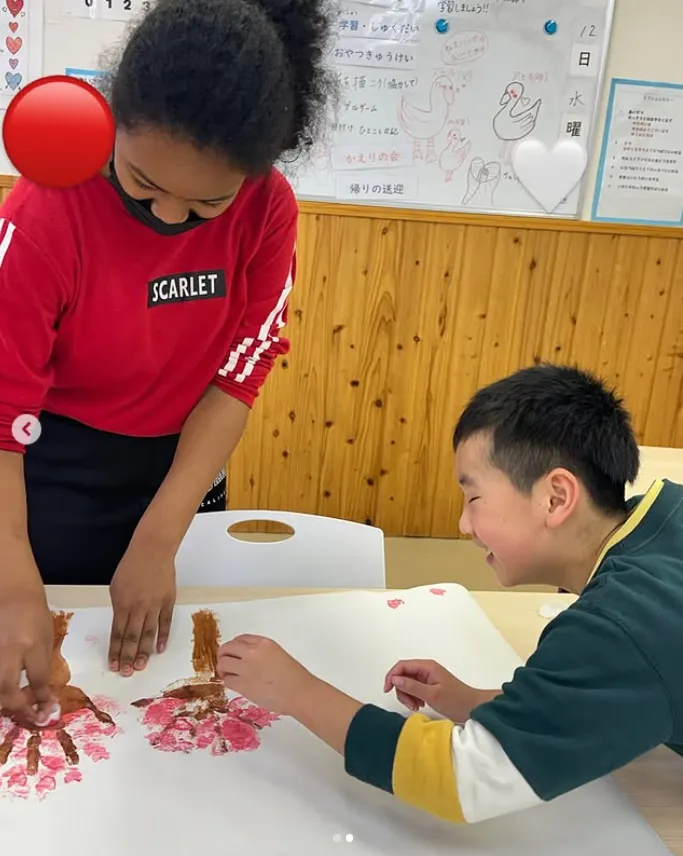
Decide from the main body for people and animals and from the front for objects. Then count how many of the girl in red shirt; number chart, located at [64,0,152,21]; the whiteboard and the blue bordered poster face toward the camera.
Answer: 4

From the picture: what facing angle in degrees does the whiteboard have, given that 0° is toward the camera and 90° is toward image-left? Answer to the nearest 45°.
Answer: approximately 0°

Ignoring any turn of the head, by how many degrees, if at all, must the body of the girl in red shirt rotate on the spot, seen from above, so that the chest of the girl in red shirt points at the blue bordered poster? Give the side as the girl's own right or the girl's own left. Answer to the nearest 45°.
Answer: approximately 135° to the girl's own left

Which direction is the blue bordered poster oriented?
toward the camera

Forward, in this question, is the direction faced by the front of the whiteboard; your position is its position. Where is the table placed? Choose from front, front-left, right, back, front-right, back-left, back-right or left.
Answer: front

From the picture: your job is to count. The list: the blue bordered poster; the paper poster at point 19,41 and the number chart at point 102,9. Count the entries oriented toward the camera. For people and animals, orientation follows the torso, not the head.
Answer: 3

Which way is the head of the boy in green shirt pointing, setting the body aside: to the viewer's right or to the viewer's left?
to the viewer's left

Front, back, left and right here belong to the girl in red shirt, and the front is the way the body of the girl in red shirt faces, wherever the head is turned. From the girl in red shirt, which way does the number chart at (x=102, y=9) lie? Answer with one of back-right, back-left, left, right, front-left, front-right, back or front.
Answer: back

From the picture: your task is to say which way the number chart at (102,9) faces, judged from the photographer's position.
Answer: facing the viewer

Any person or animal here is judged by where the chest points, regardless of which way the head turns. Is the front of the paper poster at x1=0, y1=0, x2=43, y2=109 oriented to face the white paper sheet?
yes

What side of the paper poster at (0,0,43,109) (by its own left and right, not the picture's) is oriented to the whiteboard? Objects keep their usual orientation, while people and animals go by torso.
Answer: left

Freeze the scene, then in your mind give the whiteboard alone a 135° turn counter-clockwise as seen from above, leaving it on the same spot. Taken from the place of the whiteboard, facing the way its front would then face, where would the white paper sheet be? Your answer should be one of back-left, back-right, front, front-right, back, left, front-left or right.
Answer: back-right

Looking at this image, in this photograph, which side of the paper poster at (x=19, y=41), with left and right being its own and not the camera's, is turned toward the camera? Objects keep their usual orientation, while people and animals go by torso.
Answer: front
